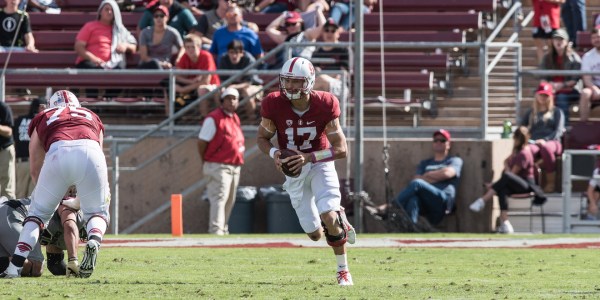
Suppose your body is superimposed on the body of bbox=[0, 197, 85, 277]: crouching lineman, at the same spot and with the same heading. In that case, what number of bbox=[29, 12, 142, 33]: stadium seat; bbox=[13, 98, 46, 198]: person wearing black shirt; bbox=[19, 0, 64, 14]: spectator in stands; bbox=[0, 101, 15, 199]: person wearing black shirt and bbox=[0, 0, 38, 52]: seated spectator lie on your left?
5

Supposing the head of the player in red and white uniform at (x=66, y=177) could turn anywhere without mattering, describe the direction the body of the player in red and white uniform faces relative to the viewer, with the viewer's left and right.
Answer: facing away from the viewer

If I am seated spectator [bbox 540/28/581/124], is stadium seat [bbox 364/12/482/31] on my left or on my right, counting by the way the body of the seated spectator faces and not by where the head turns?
on my right

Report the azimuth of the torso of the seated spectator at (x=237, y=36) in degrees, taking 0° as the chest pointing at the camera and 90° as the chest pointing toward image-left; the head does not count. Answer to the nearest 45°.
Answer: approximately 0°

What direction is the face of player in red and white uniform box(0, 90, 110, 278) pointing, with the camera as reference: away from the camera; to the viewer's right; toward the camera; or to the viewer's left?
away from the camera

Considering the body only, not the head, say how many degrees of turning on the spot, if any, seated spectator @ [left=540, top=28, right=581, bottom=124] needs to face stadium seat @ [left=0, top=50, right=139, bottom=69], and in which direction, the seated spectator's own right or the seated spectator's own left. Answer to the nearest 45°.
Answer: approximately 90° to the seated spectator's own right
